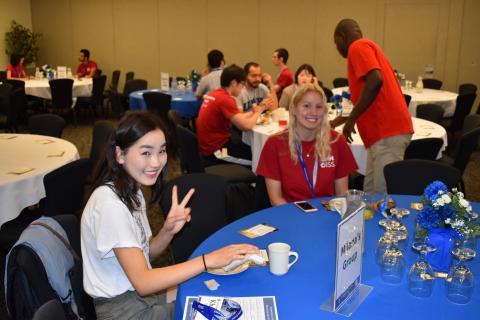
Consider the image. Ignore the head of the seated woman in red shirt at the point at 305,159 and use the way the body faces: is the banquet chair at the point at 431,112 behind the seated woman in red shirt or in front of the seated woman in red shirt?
behind

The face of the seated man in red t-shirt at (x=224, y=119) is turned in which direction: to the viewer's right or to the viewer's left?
to the viewer's right

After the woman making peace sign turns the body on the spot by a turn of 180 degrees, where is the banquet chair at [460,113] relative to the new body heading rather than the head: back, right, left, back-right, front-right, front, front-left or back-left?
back-right

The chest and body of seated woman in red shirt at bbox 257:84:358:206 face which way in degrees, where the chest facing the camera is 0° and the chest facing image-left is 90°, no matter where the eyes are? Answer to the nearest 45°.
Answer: approximately 0°

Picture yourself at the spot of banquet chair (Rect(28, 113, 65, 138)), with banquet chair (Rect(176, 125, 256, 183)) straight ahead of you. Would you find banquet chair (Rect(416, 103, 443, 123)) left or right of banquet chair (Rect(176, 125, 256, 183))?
left

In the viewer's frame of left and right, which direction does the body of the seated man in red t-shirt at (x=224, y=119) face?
facing away from the viewer and to the right of the viewer

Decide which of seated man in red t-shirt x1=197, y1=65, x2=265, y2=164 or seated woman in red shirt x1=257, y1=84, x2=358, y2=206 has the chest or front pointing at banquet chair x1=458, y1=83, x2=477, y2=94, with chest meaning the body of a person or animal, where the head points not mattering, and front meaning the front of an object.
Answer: the seated man in red t-shirt

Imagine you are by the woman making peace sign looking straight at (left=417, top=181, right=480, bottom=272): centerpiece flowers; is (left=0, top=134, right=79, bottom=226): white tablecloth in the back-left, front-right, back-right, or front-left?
back-left

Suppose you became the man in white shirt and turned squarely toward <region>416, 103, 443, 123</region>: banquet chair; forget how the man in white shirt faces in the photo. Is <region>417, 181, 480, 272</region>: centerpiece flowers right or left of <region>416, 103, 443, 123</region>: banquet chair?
right

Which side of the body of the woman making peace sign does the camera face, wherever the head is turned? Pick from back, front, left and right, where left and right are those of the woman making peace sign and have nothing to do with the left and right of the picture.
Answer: right

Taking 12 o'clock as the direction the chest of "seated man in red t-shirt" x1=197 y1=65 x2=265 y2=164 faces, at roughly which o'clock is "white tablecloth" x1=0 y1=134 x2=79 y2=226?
The white tablecloth is roughly at 6 o'clock from the seated man in red t-shirt.

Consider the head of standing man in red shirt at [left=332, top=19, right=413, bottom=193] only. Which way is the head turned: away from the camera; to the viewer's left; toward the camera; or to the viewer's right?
to the viewer's left
